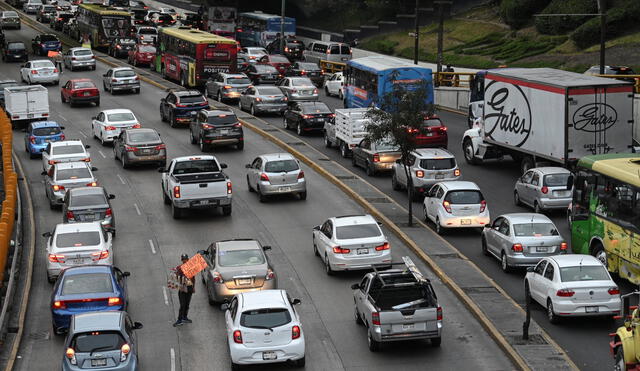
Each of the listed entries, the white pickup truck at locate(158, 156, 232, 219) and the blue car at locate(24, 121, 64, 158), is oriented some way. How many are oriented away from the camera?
2

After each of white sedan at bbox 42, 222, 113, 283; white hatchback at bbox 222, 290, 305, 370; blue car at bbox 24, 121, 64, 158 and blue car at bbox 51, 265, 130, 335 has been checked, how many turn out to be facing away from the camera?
4

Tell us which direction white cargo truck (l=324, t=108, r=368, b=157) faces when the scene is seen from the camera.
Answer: facing away from the viewer and to the left of the viewer

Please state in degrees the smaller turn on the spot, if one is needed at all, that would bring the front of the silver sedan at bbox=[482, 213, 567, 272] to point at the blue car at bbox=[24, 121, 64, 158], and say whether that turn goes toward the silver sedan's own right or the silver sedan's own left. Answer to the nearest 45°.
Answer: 0° — it already faces it

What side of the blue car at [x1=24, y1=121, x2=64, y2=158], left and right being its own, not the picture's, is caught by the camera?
back

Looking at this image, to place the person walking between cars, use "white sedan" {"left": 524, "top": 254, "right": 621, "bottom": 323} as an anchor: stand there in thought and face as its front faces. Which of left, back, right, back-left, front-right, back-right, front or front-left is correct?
front-left

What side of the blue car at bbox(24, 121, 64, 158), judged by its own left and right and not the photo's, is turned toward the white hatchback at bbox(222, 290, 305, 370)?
back

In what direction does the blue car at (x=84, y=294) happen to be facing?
away from the camera

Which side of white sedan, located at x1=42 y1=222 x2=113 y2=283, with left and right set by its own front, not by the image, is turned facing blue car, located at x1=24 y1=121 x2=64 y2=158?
front

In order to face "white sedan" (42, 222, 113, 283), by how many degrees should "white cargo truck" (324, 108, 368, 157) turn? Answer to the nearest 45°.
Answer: approximately 135° to its left

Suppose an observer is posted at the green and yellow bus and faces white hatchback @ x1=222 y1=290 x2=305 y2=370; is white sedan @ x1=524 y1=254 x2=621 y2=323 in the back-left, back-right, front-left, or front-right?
front-left

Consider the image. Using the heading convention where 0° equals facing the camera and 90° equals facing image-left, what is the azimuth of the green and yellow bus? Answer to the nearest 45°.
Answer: approximately 135°

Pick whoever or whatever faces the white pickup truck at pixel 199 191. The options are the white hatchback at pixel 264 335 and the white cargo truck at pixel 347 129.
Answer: the white hatchback

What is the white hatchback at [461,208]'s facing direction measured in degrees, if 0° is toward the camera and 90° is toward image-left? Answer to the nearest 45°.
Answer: approximately 135°

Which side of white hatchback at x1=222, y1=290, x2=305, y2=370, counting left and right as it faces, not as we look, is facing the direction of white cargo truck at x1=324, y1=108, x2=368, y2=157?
front

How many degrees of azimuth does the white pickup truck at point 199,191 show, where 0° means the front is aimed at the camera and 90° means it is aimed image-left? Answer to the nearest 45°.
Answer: approximately 180°
